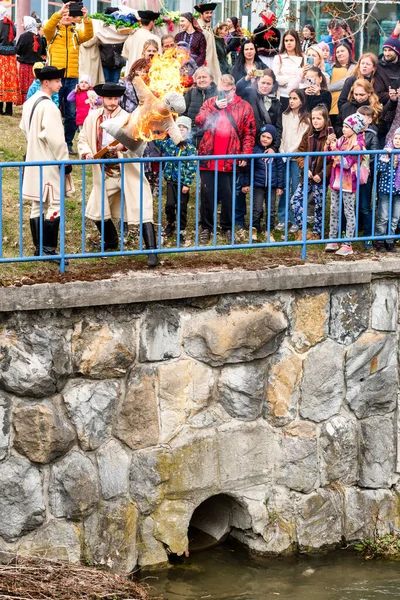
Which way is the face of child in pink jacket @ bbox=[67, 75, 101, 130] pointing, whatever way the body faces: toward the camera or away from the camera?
toward the camera

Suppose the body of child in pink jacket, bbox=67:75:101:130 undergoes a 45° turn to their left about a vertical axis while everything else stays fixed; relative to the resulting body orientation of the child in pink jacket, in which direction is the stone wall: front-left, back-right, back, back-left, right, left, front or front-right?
front-right

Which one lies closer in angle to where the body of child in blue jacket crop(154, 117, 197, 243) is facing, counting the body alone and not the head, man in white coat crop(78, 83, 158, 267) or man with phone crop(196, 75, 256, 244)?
the man in white coat

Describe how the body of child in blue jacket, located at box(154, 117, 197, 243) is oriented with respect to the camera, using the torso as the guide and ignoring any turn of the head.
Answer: toward the camera

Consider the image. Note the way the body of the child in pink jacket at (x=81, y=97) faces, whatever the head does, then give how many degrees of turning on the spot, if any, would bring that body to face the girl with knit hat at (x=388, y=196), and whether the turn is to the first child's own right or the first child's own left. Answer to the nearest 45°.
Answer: approximately 45° to the first child's own left

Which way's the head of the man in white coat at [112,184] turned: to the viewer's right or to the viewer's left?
to the viewer's right

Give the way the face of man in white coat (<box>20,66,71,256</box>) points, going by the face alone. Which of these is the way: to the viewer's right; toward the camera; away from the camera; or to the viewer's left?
to the viewer's right

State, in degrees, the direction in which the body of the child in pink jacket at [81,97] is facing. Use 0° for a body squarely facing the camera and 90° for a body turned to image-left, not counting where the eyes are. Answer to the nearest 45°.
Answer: approximately 0°

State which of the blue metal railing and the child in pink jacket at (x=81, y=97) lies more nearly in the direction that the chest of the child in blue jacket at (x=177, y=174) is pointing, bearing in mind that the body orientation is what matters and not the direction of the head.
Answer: the blue metal railing

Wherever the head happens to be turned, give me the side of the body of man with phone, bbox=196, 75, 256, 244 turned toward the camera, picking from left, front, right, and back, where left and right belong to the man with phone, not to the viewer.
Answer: front

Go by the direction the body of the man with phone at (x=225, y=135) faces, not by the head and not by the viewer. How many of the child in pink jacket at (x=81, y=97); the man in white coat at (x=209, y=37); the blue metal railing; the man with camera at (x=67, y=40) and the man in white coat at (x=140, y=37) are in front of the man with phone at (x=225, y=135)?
1

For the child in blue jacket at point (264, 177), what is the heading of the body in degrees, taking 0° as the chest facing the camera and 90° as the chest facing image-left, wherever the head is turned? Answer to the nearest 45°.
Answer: approximately 0°

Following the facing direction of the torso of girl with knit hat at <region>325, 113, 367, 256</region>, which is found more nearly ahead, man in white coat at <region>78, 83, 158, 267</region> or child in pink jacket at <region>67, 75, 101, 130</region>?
the man in white coat

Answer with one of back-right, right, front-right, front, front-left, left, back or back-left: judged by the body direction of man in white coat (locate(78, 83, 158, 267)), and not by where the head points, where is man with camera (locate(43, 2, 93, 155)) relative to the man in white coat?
back
